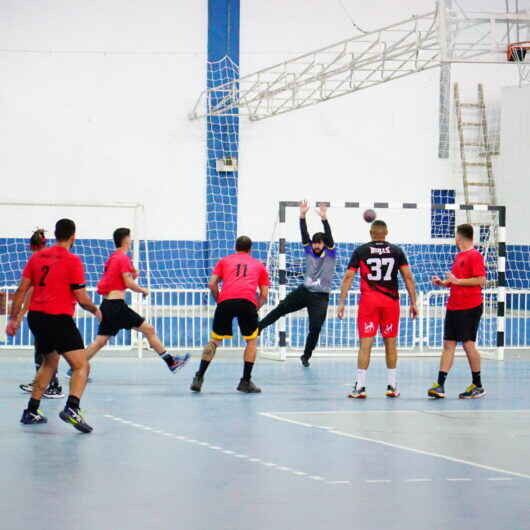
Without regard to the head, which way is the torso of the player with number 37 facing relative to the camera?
away from the camera

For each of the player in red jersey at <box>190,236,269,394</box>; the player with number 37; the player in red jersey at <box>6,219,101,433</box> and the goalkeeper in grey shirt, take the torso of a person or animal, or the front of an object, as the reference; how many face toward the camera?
1

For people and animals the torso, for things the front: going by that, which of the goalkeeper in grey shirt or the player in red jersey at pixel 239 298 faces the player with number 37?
the goalkeeper in grey shirt

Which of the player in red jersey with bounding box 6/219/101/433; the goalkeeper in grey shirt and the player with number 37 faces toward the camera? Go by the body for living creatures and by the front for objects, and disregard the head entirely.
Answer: the goalkeeper in grey shirt

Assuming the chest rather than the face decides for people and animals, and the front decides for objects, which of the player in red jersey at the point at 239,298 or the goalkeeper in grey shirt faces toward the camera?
the goalkeeper in grey shirt

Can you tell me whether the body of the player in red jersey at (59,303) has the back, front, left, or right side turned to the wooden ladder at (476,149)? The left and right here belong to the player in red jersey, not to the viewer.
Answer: front

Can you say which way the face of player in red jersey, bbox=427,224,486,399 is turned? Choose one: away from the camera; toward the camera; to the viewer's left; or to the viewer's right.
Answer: to the viewer's left

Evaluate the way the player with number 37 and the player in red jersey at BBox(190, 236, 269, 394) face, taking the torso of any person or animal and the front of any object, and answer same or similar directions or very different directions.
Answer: same or similar directions

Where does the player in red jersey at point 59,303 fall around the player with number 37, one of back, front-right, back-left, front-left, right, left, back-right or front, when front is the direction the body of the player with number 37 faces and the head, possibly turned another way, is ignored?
back-left

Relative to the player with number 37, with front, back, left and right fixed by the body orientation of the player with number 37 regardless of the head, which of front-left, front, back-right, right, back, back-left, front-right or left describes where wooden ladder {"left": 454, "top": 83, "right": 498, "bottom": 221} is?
front

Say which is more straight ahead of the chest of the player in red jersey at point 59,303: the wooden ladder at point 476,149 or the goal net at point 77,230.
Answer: the wooden ladder

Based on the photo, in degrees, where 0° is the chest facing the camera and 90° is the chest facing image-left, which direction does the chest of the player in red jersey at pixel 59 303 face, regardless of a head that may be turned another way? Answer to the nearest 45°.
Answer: approximately 225°

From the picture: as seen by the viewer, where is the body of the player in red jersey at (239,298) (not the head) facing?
away from the camera

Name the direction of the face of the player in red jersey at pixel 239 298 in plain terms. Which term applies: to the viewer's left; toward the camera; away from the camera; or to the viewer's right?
away from the camera

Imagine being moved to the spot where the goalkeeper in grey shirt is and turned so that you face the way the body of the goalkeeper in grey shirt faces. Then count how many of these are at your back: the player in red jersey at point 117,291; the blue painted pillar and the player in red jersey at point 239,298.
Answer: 1

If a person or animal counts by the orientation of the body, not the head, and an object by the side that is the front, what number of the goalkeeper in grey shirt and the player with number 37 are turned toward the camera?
1

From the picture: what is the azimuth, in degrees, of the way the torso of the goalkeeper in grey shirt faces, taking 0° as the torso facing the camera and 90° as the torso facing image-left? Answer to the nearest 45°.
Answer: approximately 0°
